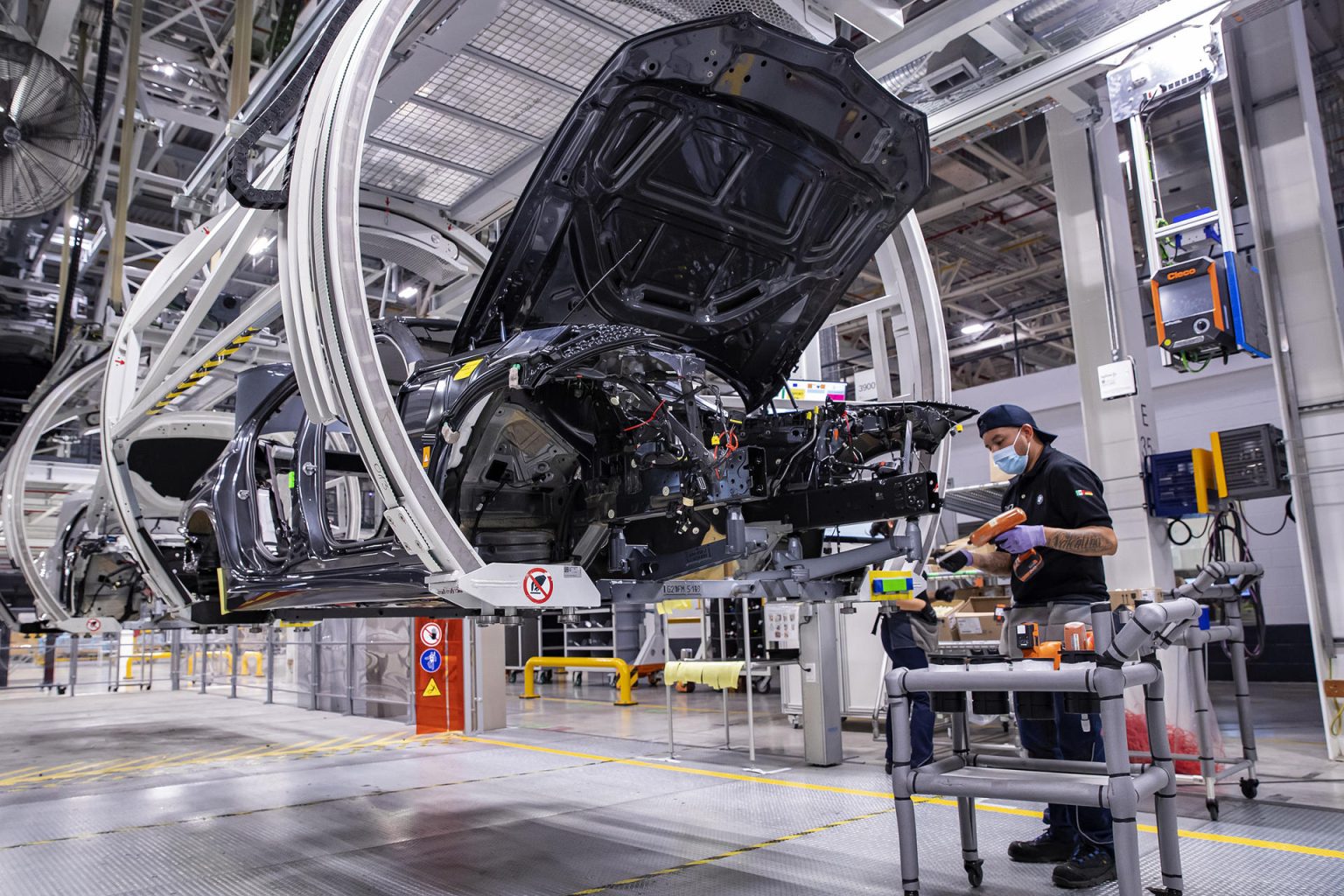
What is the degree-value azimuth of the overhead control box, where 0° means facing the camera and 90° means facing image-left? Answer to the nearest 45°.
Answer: approximately 45°

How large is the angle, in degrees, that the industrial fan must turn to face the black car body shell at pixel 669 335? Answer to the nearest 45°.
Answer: approximately 45° to its left

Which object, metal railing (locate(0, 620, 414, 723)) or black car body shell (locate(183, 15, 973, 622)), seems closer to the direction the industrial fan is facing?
the black car body shell

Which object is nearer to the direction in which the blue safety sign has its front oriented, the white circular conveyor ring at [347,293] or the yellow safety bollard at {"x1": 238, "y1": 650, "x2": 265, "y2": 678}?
the white circular conveyor ring

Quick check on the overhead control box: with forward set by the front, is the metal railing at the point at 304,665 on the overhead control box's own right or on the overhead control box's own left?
on the overhead control box's own right

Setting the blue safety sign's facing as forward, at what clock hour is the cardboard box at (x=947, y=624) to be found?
The cardboard box is roughly at 10 o'clock from the blue safety sign.

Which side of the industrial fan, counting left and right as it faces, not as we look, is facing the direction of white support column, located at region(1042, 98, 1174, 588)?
left

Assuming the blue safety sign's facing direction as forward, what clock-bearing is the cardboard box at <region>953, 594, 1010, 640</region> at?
The cardboard box is roughly at 10 o'clock from the blue safety sign.

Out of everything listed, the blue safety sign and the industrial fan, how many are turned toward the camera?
2

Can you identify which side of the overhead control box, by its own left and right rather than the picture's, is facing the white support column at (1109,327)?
right
